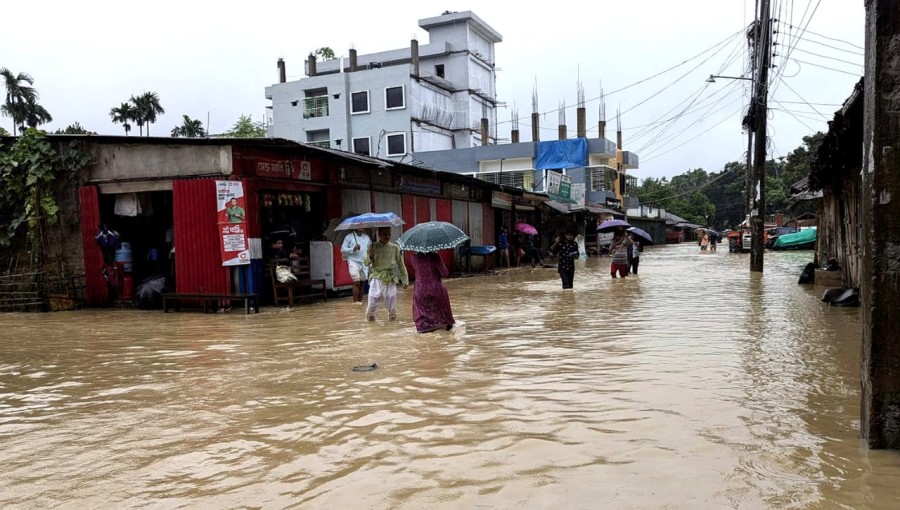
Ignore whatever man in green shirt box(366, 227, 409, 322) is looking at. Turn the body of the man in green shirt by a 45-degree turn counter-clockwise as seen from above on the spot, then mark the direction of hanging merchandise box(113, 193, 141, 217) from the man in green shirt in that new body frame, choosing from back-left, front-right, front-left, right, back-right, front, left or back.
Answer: back

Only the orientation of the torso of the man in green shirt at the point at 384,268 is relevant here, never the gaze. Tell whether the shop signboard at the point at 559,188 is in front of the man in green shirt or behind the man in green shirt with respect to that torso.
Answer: behind

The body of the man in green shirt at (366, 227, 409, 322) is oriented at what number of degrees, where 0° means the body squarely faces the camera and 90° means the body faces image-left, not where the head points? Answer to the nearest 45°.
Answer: approximately 0°

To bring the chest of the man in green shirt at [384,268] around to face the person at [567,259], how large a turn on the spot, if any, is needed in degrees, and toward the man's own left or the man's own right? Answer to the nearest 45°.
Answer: approximately 135° to the man's own left

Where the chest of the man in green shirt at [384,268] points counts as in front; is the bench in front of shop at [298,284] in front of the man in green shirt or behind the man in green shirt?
behind

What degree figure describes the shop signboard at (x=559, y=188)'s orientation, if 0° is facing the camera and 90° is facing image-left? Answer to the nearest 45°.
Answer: approximately 315°

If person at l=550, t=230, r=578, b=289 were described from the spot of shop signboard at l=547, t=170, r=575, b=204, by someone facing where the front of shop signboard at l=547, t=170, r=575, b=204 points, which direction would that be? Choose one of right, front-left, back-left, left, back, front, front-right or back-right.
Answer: front-right

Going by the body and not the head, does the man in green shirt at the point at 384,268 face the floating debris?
yes

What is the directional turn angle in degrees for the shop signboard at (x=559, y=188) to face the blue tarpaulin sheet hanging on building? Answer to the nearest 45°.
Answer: approximately 135° to its left

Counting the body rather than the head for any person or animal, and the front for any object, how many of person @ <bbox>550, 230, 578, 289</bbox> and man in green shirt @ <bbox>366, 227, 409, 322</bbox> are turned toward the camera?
2

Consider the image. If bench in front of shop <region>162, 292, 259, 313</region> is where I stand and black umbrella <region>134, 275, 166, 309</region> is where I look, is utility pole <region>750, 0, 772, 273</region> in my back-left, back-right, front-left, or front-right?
back-right

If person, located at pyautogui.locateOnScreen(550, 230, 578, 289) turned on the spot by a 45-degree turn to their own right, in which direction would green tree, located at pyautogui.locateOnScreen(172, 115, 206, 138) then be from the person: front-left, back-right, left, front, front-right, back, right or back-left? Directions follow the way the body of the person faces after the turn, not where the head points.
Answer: right

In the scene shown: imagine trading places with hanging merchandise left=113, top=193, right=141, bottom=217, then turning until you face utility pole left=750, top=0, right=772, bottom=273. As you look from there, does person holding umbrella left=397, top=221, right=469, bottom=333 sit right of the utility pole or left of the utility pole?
right

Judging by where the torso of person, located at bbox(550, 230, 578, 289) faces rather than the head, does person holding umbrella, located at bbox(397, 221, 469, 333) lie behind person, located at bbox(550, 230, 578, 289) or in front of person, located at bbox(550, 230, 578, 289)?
in front
